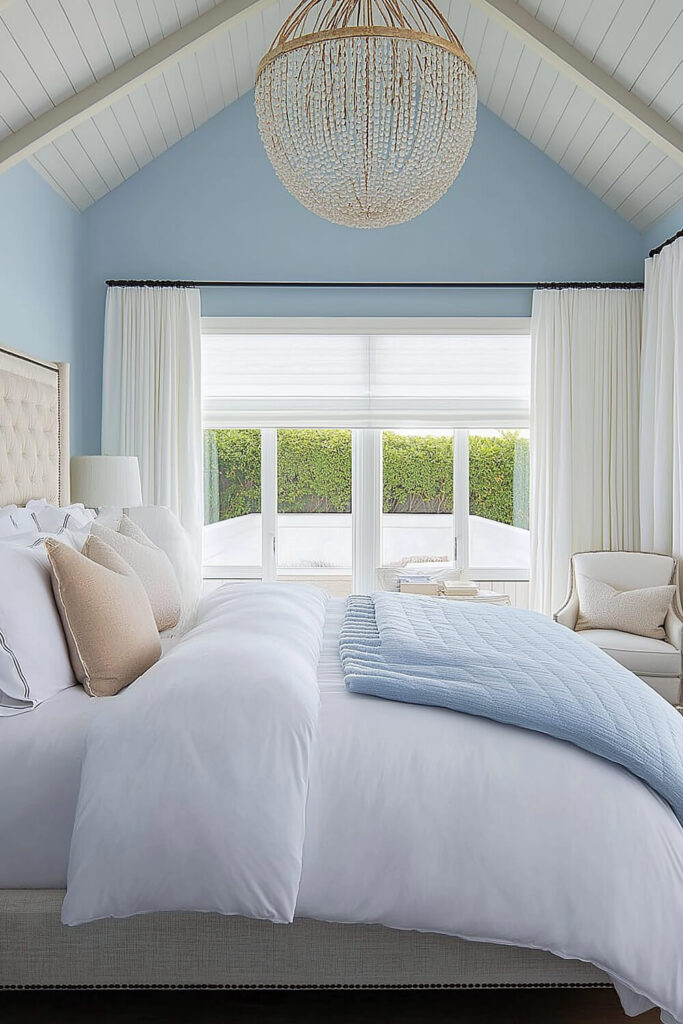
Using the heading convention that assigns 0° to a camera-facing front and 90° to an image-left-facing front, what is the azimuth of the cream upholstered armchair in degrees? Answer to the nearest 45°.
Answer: approximately 0°

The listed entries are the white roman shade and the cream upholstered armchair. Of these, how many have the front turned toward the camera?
2

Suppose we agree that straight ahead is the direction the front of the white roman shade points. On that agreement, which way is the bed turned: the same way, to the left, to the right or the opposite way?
to the left

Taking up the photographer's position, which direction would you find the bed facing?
facing to the right of the viewer

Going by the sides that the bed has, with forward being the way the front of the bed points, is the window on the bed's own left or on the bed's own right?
on the bed's own left

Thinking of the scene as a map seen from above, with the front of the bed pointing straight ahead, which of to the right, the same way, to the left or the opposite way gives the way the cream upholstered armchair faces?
to the right

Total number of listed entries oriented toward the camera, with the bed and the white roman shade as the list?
1

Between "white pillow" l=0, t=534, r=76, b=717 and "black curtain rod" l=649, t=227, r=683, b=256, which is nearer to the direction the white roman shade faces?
the white pillow

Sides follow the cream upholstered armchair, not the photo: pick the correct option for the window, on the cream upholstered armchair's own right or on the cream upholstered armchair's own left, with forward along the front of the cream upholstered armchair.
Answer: on the cream upholstered armchair's own right

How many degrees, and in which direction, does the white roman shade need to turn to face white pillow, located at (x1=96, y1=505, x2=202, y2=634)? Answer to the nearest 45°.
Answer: approximately 45° to its right
